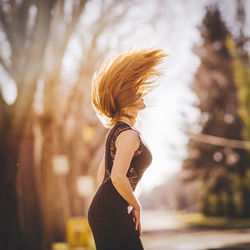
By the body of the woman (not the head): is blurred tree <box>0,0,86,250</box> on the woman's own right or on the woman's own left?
on the woman's own left

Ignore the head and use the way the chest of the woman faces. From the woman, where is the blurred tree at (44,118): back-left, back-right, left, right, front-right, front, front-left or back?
left

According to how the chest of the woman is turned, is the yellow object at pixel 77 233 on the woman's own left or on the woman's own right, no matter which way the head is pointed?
on the woman's own left

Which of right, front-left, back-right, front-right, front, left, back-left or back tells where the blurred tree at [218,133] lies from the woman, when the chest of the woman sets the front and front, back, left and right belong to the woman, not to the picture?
left

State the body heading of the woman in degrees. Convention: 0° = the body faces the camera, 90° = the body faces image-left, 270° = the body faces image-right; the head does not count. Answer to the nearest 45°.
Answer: approximately 270°

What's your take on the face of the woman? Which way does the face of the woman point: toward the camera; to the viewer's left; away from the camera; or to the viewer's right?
to the viewer's right
